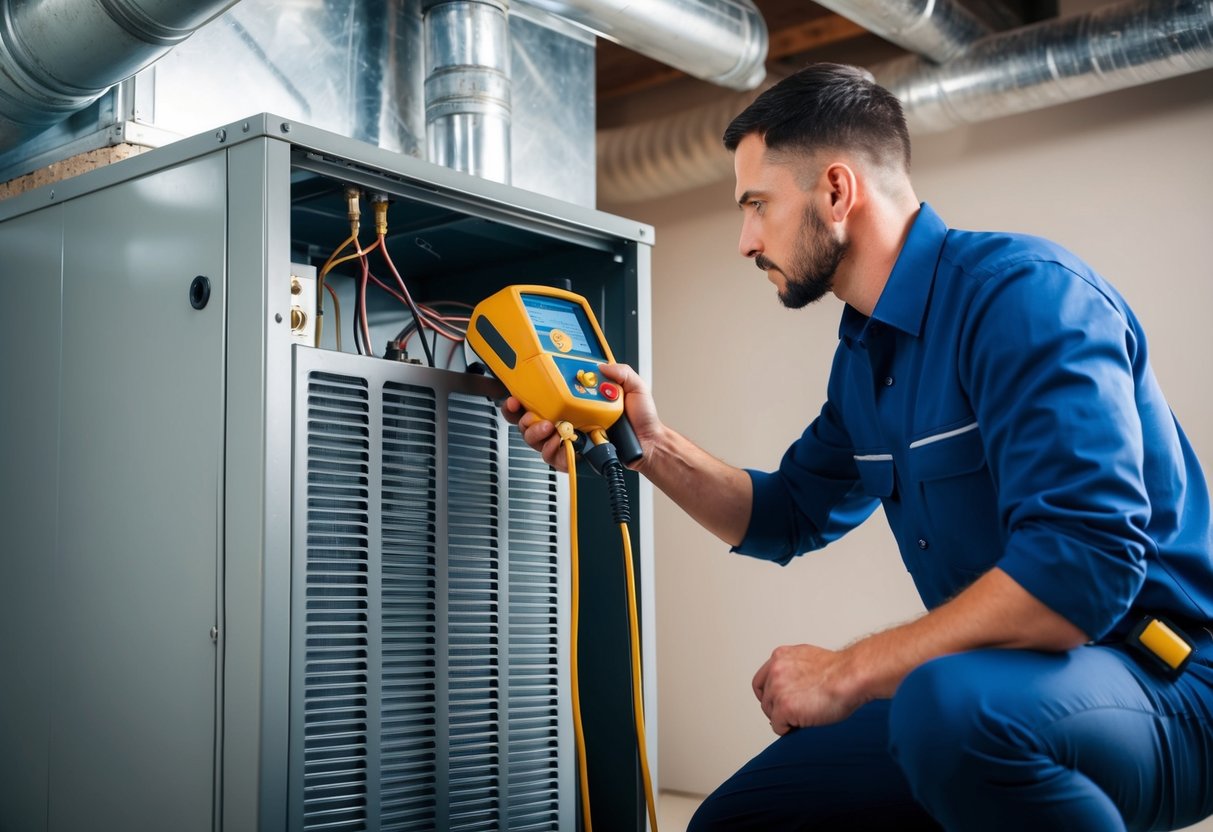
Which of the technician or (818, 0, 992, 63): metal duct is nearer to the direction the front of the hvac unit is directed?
the technician

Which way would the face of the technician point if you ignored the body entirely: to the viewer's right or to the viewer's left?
to the viewer's left

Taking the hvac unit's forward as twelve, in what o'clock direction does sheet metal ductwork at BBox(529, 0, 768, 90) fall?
The sheet metal ductwork is roughly at 9 o'clock from the hvac unit.

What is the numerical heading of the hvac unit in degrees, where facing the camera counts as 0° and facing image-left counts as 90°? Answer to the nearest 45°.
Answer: approximately 315°

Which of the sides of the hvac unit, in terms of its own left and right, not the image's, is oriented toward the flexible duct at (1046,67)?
left
